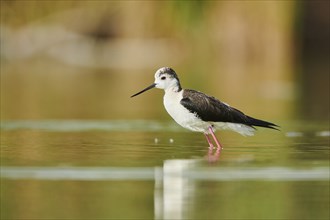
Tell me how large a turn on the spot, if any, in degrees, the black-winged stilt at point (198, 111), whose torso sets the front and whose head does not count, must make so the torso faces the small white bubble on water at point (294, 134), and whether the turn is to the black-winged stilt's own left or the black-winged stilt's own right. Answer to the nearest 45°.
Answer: approximately 135° to the black-winged stilt's own right

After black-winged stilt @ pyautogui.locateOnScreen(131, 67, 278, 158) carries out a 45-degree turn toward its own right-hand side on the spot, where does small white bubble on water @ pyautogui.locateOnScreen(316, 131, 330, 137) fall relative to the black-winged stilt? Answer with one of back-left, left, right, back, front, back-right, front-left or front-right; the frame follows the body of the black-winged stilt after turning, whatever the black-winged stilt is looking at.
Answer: right

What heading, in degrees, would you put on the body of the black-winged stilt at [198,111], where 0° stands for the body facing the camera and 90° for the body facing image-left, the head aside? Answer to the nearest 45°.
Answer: approximately 90°
